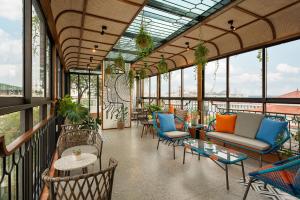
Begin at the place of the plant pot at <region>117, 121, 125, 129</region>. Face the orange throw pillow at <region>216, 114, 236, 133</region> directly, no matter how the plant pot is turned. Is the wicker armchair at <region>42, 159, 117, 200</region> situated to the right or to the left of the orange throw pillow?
right

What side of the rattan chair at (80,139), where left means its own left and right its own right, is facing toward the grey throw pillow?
left

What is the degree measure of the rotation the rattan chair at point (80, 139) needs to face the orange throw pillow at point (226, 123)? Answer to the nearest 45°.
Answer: approximately 90° to its left

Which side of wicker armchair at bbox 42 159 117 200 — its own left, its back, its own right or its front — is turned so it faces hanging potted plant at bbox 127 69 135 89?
front

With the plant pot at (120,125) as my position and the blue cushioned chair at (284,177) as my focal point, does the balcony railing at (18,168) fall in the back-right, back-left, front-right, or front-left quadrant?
front-right

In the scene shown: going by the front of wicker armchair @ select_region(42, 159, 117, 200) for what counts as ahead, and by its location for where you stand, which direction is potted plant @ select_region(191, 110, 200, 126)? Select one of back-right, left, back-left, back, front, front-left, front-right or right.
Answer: front-right

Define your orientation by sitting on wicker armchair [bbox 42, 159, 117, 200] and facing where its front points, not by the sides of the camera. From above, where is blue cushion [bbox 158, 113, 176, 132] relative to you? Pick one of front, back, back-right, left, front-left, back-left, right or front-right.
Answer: front-right

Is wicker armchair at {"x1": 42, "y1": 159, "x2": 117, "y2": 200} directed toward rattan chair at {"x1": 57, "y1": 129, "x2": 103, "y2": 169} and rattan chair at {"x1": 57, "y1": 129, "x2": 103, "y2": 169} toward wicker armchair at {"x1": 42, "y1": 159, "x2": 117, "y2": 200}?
yes

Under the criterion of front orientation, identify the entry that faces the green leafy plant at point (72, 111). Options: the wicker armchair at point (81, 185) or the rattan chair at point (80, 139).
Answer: the wicker armchair

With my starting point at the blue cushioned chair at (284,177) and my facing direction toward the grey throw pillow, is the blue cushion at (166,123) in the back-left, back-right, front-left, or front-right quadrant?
front-left

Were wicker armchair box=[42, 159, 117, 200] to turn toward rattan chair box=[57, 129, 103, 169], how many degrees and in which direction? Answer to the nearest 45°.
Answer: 0° — it already faces it

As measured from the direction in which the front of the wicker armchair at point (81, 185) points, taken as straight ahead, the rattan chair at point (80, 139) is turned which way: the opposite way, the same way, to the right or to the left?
the opposite way

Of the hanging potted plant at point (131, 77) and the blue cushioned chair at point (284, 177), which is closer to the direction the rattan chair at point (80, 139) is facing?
the blue cushioned chair

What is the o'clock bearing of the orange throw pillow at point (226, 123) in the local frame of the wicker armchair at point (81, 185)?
The orange throw pillow is roughly at 2 o'clock from the wicker armchair.

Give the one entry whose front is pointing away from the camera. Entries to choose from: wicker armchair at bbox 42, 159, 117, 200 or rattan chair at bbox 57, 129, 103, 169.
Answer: the wicker armchair

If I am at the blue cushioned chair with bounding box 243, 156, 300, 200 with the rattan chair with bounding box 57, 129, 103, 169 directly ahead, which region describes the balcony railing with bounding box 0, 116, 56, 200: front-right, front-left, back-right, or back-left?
front-left

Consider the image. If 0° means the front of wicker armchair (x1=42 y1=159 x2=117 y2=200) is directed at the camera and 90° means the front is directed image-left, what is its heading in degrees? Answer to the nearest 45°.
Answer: approximately 180°

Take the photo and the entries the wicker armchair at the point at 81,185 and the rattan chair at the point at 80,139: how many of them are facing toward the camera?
1

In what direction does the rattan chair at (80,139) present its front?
toward the camera
